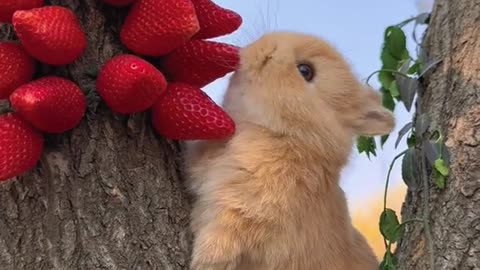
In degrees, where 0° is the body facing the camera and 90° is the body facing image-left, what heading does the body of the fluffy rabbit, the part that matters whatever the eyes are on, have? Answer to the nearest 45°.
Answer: approximately 90°

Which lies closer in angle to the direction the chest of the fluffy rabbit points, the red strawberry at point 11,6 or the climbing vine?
the red strawberry

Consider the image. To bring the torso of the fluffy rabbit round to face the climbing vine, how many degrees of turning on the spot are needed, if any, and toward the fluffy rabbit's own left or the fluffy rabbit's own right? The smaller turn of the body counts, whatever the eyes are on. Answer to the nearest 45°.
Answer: approximately 135° to the fluffy rabbit's own right

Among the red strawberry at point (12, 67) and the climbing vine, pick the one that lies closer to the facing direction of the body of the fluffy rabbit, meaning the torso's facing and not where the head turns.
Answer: the red strawberry

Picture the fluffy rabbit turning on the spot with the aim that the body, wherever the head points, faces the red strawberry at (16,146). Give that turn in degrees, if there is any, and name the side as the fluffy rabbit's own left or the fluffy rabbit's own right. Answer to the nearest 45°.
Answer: approximately 45° to the fluffy rabbit's own left
